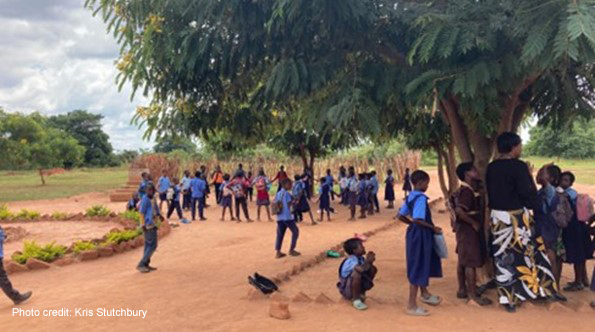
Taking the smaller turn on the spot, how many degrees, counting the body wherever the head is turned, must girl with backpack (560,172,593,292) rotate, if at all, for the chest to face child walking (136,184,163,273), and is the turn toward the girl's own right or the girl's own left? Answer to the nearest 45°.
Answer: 0° — they already face them

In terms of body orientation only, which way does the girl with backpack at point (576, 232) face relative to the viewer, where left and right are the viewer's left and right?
facing to the left of the viewer

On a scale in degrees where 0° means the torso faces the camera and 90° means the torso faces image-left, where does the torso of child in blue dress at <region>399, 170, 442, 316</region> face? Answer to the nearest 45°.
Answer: approximately 270°

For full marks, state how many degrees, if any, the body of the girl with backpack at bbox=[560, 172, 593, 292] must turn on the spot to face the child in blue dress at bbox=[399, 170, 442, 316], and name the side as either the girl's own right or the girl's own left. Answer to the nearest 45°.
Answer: approximately 45° to the girl's own left

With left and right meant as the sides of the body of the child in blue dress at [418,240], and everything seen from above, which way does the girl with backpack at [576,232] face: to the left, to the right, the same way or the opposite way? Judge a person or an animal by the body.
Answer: the opposite way
